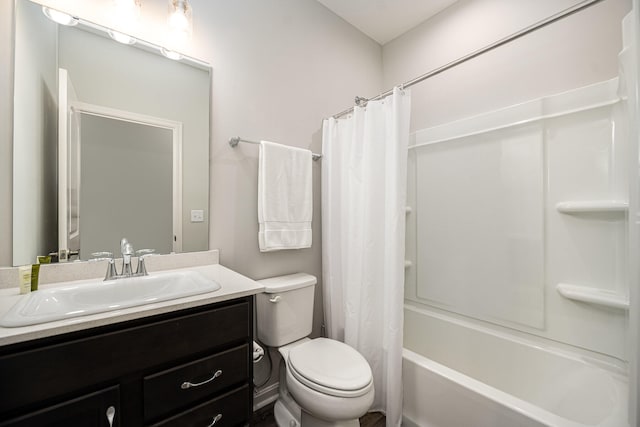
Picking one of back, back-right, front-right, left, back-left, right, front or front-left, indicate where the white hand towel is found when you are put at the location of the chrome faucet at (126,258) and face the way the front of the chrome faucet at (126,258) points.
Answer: left

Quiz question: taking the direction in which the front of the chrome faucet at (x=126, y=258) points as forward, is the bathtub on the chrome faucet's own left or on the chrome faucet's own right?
on the chrome faucet's own left

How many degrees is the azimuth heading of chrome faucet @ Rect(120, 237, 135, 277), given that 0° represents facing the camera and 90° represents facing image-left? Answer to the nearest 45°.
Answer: approximately 0°

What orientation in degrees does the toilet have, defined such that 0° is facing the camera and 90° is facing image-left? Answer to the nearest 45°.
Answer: approximately 315°

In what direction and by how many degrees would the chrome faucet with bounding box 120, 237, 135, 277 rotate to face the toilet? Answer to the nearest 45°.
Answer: approximately 45° to its left
